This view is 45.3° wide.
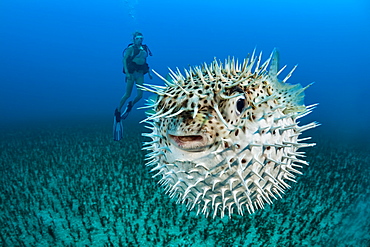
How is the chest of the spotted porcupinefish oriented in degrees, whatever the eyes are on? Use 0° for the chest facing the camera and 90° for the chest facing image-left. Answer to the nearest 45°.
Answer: approximately 45°

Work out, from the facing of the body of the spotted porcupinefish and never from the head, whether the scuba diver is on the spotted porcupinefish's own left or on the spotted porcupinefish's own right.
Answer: on the spotted porcupinefish's own right

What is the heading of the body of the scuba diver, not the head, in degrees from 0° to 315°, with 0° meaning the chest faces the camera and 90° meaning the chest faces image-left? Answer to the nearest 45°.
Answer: approximately 315°
